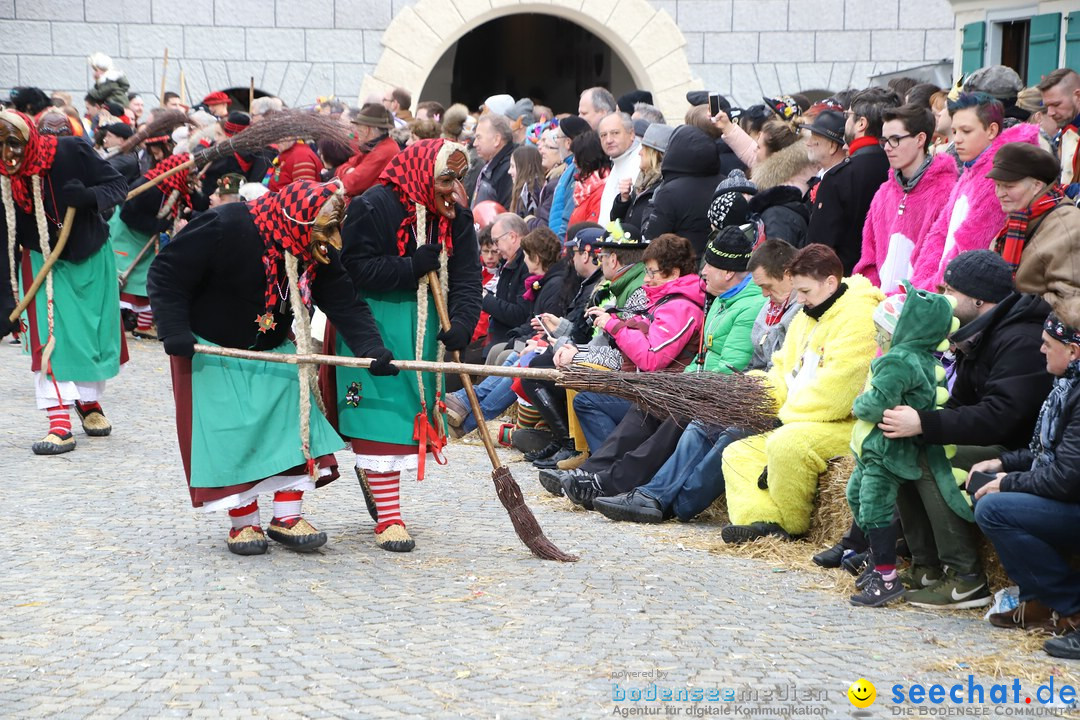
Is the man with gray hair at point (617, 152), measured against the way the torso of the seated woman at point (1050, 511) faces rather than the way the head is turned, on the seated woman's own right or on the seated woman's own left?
on the seated woman's own right

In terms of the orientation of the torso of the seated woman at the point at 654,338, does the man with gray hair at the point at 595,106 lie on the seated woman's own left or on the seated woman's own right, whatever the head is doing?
on the seated woman's own right

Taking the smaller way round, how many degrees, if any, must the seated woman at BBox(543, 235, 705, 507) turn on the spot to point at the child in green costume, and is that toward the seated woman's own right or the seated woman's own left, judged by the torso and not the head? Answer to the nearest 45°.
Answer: approximately 135° to the seated woman's own left

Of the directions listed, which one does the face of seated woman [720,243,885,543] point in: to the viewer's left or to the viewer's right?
to the viewer's left

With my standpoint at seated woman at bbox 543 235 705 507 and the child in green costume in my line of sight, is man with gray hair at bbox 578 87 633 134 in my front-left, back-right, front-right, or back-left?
back-left

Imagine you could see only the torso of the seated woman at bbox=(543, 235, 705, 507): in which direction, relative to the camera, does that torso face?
to the viewer's left

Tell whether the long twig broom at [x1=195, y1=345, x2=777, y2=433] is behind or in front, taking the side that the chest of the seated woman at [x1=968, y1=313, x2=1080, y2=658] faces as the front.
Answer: in front

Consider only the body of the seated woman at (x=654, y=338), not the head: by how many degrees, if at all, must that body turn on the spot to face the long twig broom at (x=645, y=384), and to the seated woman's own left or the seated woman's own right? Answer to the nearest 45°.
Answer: approximately 90° to the seated woman's own left

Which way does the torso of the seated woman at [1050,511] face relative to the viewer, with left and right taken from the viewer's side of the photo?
facing to the left of the viewer

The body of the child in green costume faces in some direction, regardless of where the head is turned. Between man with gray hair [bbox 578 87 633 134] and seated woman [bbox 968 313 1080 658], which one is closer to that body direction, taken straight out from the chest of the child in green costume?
the man with gray hair

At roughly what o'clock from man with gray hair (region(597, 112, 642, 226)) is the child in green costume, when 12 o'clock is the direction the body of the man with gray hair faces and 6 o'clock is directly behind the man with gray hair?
The child in green costume is roughly at 10 o'clock from the man with gray hair.

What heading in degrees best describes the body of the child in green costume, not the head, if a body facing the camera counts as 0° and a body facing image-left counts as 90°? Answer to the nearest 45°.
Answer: approximately 90°
